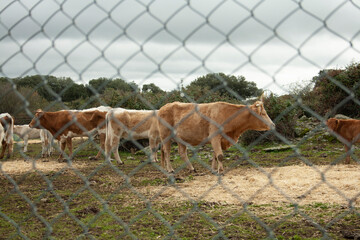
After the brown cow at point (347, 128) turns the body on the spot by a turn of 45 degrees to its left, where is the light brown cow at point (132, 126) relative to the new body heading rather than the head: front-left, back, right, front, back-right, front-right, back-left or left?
front-right

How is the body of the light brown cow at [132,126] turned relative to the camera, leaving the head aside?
to the viewer's right

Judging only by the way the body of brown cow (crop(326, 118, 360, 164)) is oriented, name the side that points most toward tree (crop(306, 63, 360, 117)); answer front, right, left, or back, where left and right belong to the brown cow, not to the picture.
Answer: right

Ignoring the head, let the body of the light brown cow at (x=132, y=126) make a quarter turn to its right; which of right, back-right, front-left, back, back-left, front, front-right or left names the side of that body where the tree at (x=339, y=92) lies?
left

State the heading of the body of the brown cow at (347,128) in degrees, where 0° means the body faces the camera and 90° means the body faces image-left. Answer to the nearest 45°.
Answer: approximately 90°
